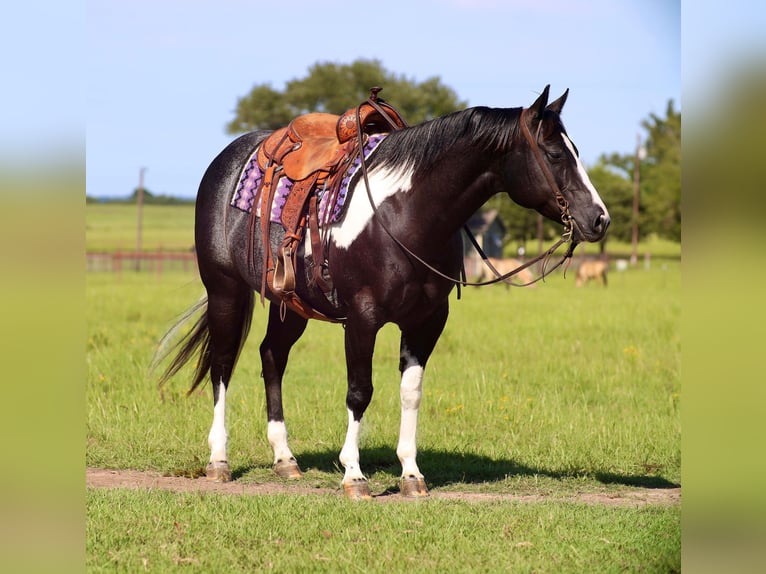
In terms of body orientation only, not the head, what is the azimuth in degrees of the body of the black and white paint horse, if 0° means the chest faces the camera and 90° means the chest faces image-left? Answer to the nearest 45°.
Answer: approximately 315°

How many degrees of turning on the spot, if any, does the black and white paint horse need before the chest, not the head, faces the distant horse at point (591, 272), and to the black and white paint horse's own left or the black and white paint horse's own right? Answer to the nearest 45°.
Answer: approximately 135° to the black and white paint horse's own left
